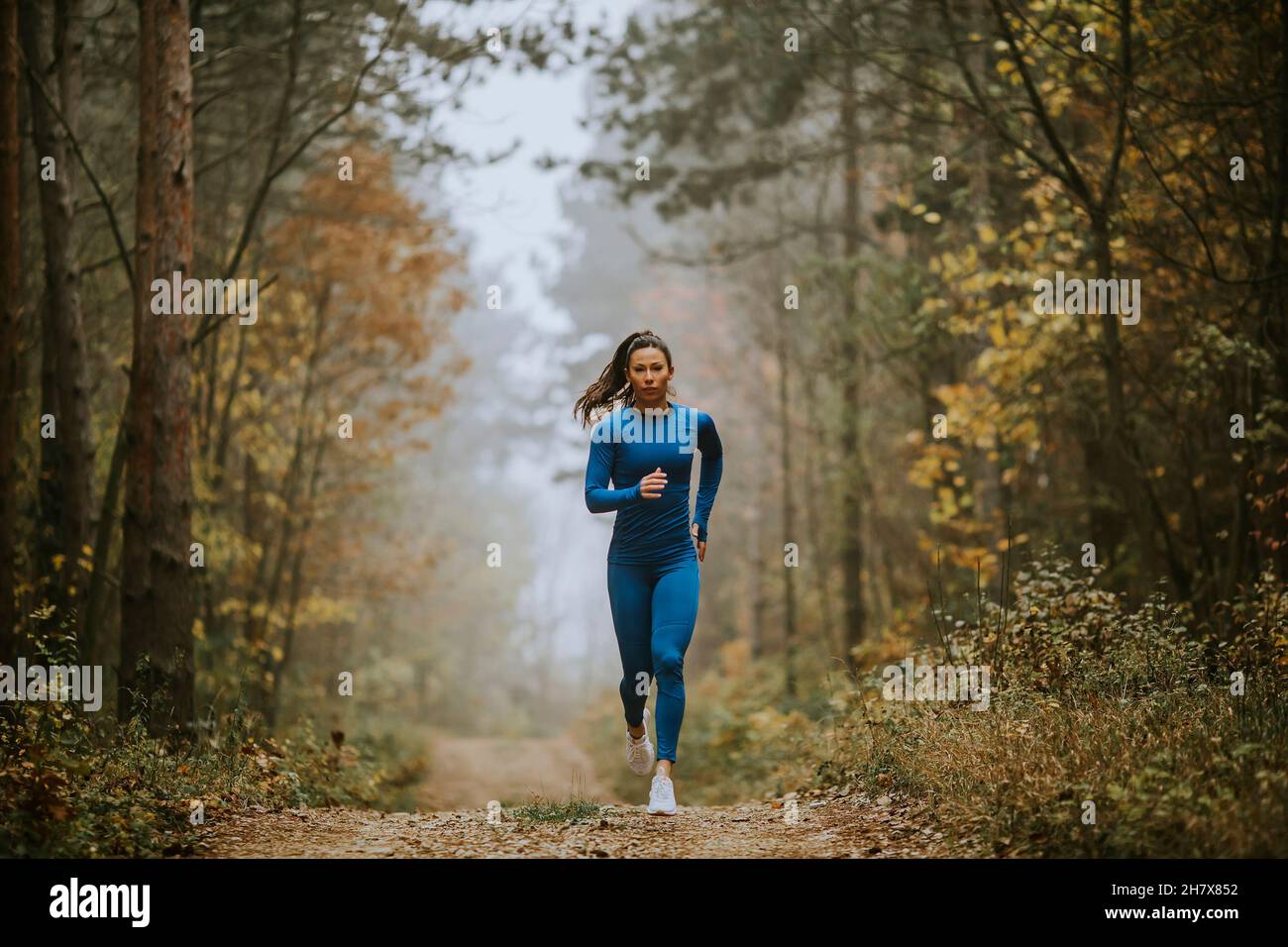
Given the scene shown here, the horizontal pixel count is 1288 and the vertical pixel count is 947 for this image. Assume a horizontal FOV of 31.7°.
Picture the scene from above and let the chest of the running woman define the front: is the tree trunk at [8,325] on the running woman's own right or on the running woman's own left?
on the running woman's own right

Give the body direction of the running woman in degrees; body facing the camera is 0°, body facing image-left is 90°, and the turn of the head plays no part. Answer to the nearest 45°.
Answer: approximately 0°

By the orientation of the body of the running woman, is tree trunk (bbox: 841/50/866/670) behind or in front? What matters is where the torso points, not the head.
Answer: behind
